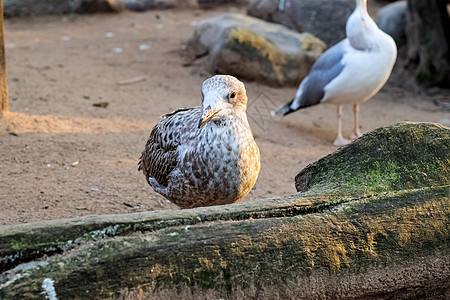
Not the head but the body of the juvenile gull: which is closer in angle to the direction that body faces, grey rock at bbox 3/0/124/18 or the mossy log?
the mossy log

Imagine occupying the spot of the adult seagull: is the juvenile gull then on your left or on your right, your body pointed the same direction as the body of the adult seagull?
on your right

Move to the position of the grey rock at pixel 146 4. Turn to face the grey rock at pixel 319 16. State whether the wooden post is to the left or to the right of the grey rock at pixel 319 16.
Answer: right

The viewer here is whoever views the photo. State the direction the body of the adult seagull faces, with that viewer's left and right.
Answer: facing the viewer and to the right of the viewer

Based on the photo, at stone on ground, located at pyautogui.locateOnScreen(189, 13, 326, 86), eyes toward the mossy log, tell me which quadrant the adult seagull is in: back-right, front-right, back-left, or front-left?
front-left

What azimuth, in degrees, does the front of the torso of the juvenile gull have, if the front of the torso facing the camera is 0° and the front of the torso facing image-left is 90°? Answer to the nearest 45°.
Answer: approximately 315°

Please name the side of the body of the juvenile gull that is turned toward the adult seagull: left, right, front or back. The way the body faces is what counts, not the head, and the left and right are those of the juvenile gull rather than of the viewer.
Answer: left

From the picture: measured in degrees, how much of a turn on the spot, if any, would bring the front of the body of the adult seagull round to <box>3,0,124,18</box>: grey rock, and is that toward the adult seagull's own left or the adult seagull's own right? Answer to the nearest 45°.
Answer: approximately 180°

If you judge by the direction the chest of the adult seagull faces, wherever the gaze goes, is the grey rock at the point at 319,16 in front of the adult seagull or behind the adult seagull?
behind

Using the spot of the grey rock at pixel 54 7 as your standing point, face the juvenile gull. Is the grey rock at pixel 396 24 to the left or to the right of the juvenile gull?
left

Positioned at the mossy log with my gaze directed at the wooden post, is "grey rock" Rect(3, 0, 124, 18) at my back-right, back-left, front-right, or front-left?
front-right

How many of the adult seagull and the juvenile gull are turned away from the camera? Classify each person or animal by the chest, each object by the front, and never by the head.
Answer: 0
